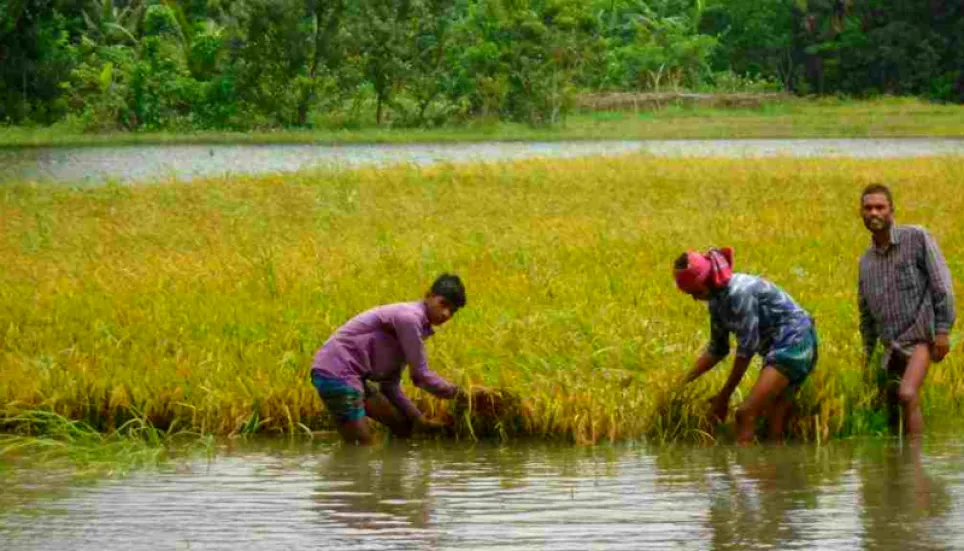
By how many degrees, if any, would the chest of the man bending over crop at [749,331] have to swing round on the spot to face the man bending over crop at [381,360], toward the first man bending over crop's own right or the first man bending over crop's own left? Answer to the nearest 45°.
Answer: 0° — they already face them

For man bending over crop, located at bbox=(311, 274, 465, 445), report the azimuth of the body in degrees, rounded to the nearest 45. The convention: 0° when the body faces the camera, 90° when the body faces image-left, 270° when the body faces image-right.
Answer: approximately 270°

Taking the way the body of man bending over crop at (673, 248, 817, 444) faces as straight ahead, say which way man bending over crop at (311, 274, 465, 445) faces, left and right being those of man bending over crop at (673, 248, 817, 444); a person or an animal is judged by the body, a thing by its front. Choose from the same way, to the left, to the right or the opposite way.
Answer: the opposite way

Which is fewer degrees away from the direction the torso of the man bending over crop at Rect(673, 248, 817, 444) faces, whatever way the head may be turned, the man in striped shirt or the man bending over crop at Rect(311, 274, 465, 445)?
the man bending over crop

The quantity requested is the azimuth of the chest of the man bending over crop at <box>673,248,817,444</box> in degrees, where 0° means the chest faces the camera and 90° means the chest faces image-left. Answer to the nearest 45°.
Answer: approximately 90°

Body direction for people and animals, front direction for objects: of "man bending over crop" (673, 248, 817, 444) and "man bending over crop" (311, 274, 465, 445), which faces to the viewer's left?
"man bending over crop" (673, 248, 817, 444)

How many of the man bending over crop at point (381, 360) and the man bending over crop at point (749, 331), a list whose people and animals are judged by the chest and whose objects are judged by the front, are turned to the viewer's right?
1

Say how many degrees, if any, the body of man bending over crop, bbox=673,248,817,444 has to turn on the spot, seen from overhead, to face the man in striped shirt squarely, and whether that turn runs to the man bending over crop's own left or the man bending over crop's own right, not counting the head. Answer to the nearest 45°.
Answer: approximately 135° to the man bending over crop's own right

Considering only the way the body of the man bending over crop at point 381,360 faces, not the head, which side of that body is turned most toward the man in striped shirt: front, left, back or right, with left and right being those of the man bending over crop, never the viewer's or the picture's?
front

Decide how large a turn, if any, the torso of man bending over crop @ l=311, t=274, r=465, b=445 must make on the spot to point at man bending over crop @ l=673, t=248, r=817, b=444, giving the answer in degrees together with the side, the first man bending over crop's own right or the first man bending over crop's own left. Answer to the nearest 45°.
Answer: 0° — they already face them
